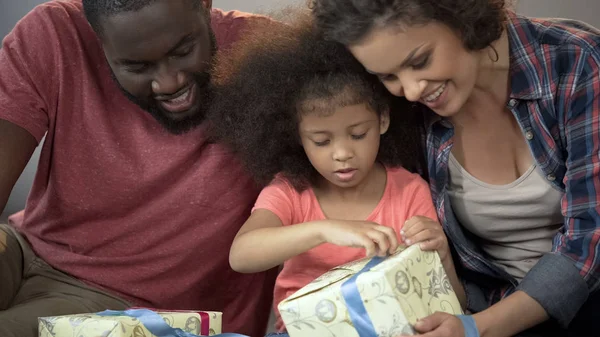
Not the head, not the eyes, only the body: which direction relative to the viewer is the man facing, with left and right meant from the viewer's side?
facing the viewer and to the right of the viewer

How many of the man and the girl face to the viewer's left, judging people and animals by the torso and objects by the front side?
0

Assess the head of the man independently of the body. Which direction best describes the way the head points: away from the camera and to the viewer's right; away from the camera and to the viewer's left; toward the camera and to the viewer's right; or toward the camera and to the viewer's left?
toward the camera and to the viewer's right

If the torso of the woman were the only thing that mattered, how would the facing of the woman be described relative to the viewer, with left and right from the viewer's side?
facing the viewer and to the left of the viewer

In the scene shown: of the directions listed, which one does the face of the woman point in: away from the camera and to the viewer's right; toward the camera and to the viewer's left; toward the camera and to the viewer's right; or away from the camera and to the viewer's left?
toward the camera and to the viewer's left

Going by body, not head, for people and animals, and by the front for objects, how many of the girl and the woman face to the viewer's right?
0

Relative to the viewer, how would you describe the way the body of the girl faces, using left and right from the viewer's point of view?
facing the viewer
